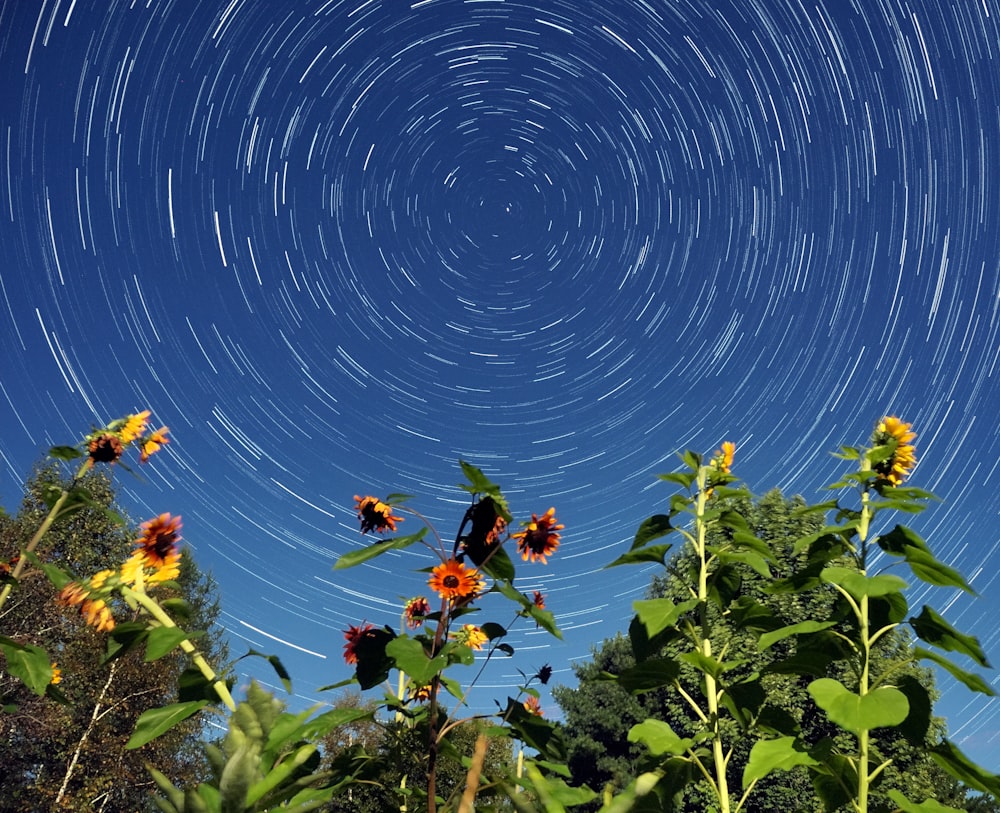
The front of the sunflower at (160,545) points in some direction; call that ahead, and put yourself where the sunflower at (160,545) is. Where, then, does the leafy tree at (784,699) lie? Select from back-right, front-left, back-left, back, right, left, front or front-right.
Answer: left

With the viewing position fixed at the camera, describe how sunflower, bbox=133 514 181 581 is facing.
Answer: facing the viewer and to the right of the viewer

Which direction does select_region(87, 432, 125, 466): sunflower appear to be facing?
toward the camera
